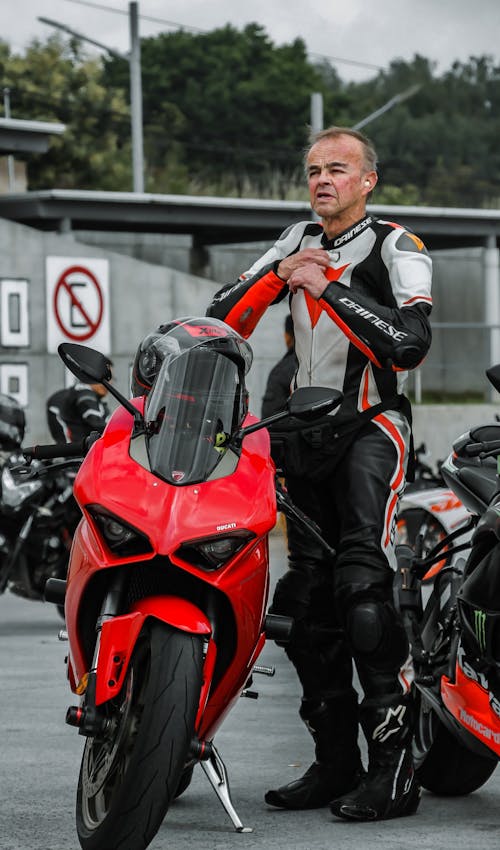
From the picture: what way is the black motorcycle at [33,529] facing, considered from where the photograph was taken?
facing the viewer and to the left of the viewer

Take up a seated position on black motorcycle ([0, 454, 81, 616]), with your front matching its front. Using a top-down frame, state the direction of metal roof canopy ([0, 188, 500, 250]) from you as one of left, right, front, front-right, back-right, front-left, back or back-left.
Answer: back-right

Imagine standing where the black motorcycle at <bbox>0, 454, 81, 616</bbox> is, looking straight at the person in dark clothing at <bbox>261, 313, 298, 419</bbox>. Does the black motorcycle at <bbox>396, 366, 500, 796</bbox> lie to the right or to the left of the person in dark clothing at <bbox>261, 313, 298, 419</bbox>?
right

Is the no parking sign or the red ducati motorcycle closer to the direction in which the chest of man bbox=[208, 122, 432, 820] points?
the red ducati motorcycle

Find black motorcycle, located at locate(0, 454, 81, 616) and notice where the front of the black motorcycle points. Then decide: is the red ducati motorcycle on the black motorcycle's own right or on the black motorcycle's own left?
on the black motorcycle's own left

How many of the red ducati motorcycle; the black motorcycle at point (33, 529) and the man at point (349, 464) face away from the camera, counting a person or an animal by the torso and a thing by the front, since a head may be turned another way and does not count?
0

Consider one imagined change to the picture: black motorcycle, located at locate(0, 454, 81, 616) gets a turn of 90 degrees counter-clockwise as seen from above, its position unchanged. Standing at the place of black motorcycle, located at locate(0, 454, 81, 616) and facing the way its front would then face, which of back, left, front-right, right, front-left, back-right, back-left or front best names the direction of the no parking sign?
back-left

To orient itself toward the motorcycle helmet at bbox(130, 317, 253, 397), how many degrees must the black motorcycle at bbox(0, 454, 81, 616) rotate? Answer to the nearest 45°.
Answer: approximately 45° to its left

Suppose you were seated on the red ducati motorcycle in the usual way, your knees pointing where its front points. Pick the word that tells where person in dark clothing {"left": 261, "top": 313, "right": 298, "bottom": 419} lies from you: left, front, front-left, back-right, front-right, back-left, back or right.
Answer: back

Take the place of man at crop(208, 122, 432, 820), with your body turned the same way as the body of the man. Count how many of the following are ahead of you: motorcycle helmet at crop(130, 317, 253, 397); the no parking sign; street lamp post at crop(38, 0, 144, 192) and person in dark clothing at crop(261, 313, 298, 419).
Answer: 1

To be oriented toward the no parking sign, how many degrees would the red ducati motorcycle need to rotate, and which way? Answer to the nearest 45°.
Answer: approximately 180°

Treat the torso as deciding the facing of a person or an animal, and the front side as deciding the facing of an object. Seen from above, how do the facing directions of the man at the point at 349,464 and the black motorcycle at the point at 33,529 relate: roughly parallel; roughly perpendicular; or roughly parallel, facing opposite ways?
roughly parallel

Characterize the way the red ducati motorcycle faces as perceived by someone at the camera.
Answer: facing the viewer

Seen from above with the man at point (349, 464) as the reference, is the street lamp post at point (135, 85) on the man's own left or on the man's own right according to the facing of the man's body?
on the man's own right

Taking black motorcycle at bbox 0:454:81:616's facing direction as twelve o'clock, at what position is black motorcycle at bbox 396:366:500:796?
black motorcycle at bbox 396:366:500:796 is roughly at 10 o'clock from black motorcycle at bbox 0:454:81:616.

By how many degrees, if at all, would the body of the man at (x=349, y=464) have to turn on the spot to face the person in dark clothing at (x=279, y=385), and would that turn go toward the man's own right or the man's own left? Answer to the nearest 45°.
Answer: approximately 135° to the man's own right
